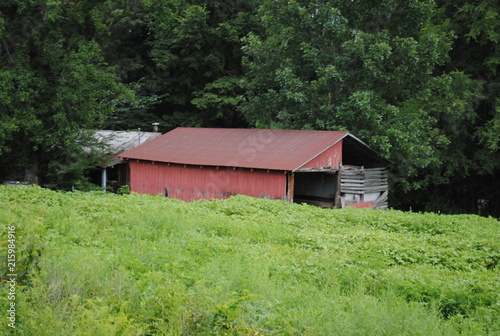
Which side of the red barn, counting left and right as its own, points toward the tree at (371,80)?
left

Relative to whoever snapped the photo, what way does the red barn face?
facing the viewer and to the right of the viewer

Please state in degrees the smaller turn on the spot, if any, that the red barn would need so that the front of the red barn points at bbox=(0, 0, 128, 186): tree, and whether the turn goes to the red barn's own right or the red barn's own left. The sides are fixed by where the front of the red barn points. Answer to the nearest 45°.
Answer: approximately 135° to the red barn's own right

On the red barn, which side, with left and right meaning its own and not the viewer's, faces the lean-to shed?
back
